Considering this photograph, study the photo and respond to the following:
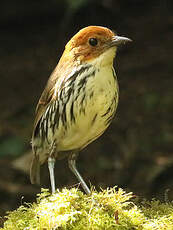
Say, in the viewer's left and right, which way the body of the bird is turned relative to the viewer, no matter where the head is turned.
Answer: facing the viewer and to the right of the viewer
